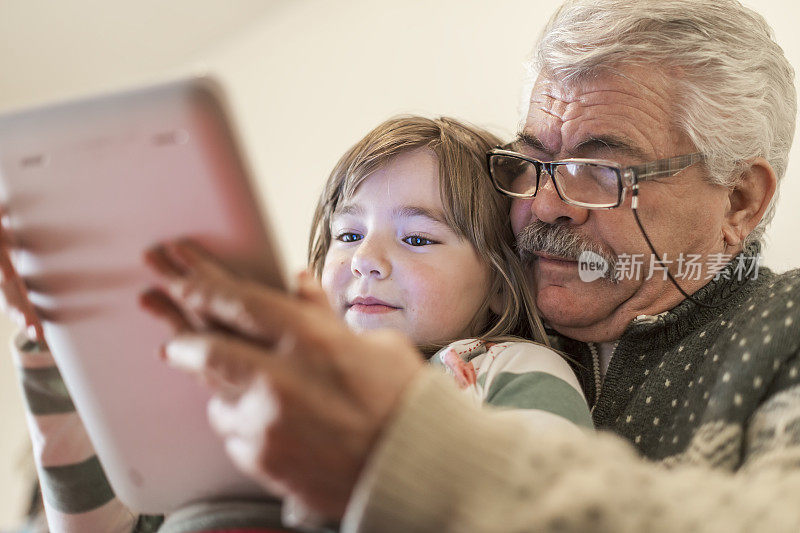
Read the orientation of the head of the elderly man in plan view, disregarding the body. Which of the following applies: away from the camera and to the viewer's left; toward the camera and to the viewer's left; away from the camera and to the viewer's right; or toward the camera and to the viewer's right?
toward the camera and to the viewer's left

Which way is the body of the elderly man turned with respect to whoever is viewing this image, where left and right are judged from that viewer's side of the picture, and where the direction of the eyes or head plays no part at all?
facing the viewer and to the left of the viewer
